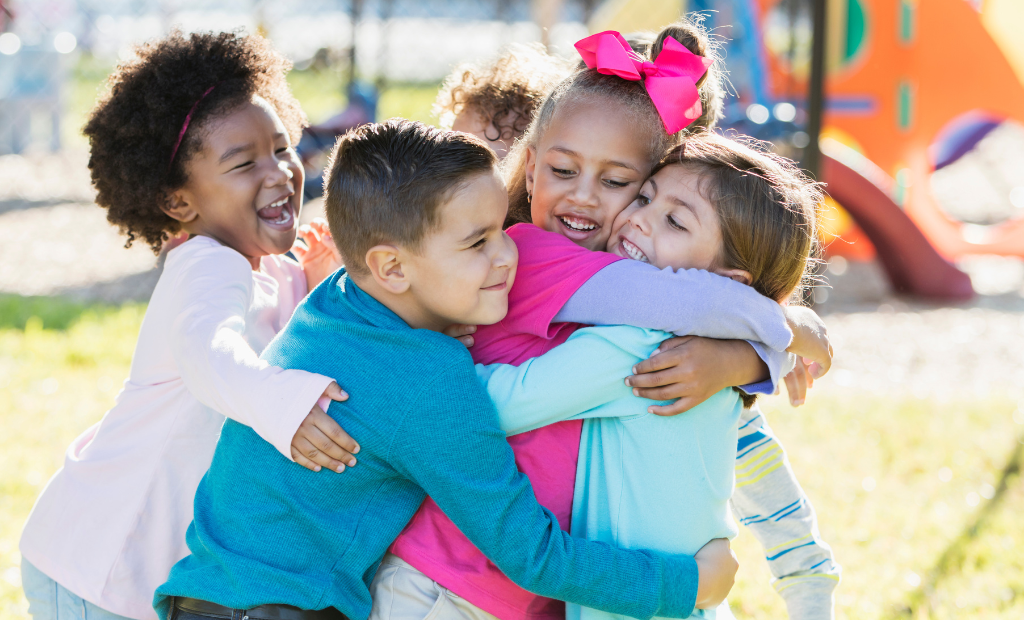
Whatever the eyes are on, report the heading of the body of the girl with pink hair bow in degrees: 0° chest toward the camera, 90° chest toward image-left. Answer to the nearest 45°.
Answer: approximately 315°

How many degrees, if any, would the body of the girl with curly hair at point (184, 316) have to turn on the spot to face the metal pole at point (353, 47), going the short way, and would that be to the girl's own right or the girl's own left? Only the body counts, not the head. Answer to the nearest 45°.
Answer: approximately 90° to the girl's own left

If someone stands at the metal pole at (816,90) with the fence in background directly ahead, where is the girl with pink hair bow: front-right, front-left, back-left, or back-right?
back-left

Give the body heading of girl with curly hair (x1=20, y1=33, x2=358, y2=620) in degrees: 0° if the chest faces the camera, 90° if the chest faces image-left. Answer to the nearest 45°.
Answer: approximately 270°

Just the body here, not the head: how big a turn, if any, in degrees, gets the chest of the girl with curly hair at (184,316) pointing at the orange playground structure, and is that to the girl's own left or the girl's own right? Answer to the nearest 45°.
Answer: approximately 45° to the girl's own left

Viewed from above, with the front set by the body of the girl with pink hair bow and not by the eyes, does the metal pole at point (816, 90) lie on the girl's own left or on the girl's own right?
on the girl's own left

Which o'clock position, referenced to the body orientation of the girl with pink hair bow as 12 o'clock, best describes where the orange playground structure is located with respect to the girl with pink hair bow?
The orange playground structure is roughly at 8 o'clock from the girl with pink hair bow.

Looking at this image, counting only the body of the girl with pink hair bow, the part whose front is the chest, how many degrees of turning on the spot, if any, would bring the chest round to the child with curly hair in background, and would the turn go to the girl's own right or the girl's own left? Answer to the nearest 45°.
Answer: approximately 135° to the girl's own left
